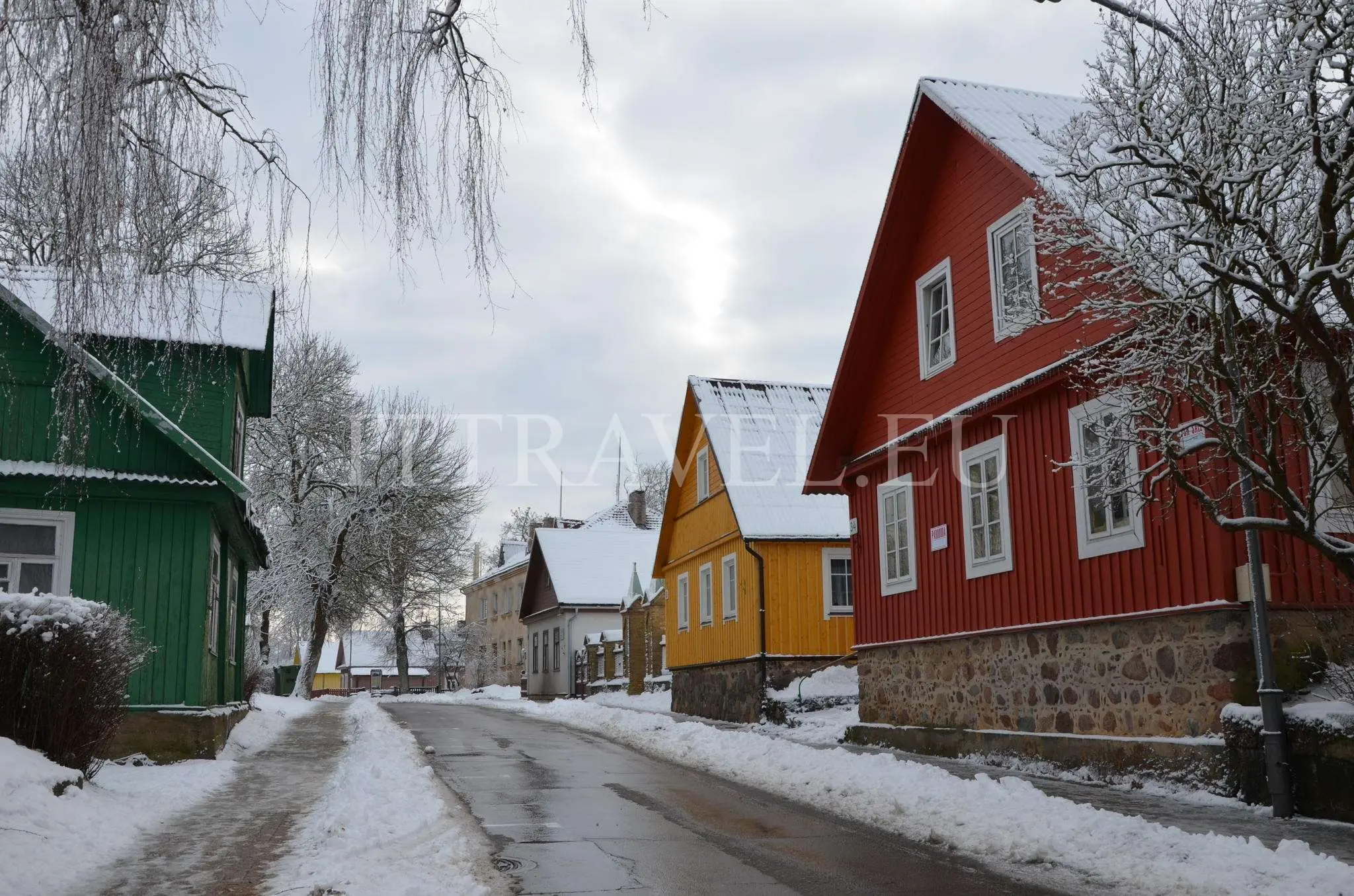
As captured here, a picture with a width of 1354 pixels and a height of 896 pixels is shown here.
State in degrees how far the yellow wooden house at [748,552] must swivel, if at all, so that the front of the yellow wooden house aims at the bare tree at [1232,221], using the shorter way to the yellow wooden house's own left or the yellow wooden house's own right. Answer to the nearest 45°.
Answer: approximately 45° to the yellow wooden house's own left

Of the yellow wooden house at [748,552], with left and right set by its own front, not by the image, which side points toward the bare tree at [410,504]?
right

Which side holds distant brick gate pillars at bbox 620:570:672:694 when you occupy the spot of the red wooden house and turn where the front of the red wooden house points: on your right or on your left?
on your right

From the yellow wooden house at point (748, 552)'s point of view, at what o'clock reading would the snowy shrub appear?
The snowy shrub is roughly at 11 o'clock from the yellow wooden house.

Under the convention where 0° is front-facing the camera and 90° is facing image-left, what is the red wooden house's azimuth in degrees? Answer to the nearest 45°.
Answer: approximately 45°

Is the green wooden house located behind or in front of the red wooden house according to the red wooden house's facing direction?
in front

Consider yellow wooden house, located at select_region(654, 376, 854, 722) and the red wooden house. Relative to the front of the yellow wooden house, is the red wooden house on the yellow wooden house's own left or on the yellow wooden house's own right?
on the yellow wooden house's own left

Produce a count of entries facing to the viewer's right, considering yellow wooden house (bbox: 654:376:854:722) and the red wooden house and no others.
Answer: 0

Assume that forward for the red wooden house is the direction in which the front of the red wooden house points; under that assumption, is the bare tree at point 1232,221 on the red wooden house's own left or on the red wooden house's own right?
on the red wooden house's own left
